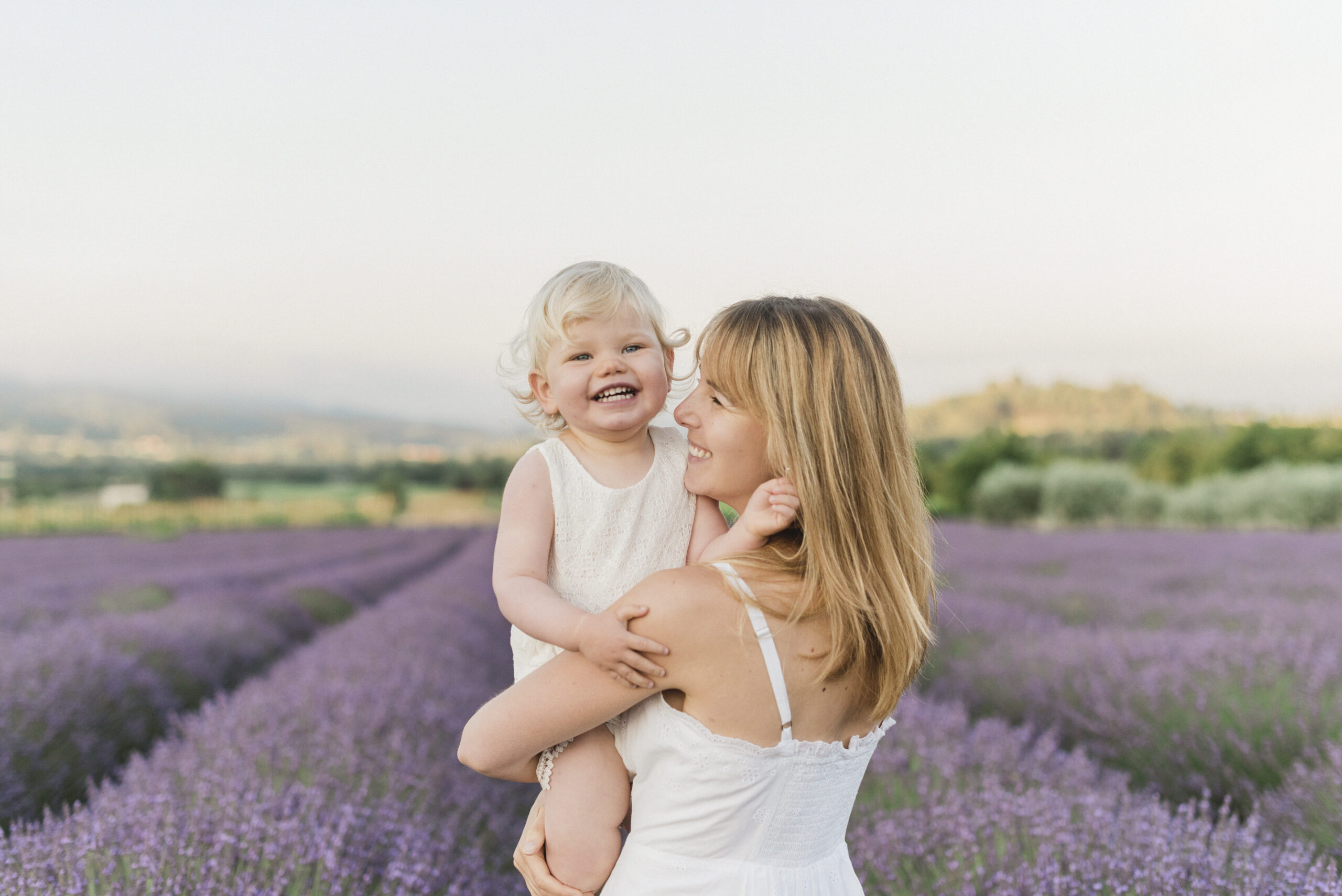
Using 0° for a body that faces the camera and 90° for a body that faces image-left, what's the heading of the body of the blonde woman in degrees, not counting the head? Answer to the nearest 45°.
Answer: approximately 135°

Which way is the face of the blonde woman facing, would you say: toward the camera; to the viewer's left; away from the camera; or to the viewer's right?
to the viewer's left

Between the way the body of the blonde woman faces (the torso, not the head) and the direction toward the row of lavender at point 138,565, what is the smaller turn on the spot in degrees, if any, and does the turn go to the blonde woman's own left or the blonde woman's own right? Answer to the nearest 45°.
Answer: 0° — they already face it

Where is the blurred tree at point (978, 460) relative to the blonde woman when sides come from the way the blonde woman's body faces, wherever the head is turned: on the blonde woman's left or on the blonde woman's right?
on the blonde woman's right
